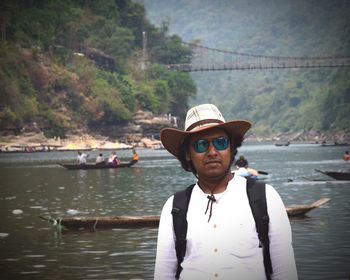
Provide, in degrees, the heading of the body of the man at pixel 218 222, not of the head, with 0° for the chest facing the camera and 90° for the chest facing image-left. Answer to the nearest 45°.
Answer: approximately 0°

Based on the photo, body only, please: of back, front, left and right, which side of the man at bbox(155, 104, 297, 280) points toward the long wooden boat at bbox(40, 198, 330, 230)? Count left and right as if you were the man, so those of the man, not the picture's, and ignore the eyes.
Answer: back
